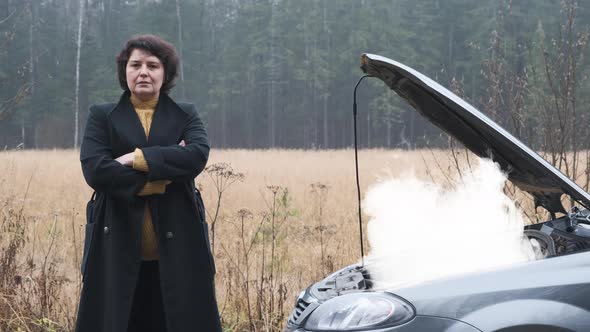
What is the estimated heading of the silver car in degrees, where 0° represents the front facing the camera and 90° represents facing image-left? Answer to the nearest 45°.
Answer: approximately 90°

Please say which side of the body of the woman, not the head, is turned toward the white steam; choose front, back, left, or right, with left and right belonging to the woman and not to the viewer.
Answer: left

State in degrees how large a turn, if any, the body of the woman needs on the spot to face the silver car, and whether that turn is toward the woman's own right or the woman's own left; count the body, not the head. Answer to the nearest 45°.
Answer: approximately 45° to the woman's own left

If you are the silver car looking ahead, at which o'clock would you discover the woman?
The woman is roughly at 1 o'clock from the silver car.

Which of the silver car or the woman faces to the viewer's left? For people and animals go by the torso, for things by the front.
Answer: the silver car

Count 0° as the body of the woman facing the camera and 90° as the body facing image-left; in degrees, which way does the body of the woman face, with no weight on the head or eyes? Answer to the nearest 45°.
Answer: approximately 0°
